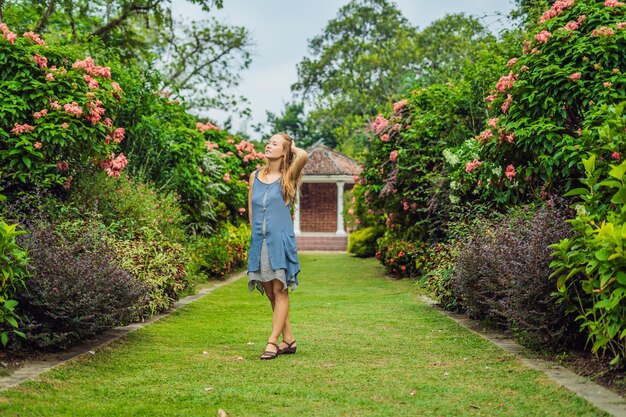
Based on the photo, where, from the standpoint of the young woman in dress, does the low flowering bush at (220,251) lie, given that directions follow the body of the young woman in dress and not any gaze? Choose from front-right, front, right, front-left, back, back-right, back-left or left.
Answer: back-right

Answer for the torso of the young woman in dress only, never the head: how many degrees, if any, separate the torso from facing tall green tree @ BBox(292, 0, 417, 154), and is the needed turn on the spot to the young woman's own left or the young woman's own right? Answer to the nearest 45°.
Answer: approximately 135° to the young woman's own right

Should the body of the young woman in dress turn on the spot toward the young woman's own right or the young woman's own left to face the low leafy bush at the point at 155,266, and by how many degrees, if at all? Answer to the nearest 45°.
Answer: approximately 90° to the young woman's own right

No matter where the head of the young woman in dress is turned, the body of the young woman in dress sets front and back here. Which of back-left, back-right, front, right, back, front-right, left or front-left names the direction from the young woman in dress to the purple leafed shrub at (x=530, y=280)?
back-left

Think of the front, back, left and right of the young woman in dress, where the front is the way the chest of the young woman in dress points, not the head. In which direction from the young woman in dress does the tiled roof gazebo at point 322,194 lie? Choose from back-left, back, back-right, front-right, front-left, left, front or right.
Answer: back-right

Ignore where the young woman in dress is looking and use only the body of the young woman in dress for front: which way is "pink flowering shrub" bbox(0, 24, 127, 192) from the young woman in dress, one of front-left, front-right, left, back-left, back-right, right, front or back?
right

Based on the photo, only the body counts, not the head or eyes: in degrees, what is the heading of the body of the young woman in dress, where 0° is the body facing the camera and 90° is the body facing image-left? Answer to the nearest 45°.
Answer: approximately 45°

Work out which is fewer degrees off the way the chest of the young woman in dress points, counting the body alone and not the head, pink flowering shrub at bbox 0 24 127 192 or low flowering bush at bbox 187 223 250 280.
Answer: the pink flowering shrub

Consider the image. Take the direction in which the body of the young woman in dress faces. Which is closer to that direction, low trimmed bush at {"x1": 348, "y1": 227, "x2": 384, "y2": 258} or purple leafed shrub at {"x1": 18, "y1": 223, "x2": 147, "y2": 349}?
the purple leafed shrub

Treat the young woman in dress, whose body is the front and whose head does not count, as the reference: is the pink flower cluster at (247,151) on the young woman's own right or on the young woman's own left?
on the young woman's own right
